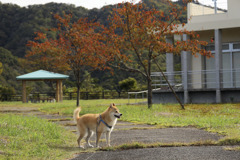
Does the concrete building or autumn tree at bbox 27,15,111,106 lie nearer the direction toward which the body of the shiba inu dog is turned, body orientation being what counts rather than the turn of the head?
the concrete building

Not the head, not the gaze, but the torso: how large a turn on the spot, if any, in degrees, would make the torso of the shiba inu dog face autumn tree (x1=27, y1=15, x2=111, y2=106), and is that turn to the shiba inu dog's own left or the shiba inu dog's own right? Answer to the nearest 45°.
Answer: approximately 90° to the shiba inu dog's own left

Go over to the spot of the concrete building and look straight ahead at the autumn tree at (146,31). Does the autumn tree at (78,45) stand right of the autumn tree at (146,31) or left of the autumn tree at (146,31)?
right

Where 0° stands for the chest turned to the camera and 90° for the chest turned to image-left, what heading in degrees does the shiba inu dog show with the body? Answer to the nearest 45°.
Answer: approximately 270°

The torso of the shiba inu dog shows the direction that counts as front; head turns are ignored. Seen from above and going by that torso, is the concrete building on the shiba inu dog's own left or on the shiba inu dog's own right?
on the shiba inu dog's own left

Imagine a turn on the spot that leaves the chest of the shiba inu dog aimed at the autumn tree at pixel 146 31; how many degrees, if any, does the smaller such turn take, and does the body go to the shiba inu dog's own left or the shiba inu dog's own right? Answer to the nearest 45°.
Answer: approximately 90° to the shiba inu dog's own left

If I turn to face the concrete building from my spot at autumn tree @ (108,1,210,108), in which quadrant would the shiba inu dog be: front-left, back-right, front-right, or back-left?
back-right
